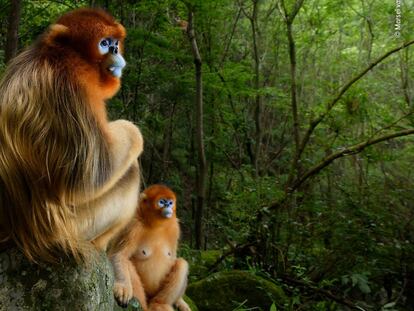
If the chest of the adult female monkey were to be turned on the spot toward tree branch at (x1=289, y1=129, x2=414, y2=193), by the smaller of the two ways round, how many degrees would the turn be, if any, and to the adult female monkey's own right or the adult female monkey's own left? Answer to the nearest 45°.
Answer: approximately 90° to the adult female monkey's own left

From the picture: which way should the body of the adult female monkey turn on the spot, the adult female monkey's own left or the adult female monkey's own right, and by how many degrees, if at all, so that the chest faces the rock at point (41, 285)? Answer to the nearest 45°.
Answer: approximately 45° to the adult female monkey's own right

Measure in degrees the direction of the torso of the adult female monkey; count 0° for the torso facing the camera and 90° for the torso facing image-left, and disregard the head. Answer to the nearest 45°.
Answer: approximately 315°

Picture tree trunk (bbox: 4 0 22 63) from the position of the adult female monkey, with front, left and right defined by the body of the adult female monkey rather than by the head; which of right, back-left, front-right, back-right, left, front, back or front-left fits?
back

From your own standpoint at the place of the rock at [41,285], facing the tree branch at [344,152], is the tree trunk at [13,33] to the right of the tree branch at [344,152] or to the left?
left

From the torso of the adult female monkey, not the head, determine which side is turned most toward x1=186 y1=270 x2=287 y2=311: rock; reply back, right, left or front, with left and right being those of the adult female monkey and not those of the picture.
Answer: left

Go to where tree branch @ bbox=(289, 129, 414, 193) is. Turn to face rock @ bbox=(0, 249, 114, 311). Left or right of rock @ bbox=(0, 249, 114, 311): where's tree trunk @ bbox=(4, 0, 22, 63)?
right
